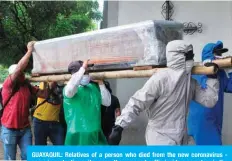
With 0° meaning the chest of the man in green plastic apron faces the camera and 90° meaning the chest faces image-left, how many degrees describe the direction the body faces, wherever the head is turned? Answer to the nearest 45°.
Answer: approximately 315°

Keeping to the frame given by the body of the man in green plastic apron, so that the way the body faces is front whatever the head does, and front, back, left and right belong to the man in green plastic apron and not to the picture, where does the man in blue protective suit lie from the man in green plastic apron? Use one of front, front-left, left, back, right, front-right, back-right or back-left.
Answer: front-left
